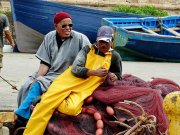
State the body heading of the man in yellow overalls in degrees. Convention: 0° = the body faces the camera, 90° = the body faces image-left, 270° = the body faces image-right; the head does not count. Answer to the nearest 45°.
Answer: approximately 0°

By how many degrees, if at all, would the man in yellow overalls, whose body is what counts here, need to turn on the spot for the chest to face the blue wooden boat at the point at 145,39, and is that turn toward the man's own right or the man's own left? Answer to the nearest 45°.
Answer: approximately 180°

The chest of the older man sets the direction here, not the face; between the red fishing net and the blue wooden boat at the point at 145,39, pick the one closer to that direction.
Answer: the red fishing net

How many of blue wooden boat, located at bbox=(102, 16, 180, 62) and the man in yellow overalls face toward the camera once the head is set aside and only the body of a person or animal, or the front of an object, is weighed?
1
